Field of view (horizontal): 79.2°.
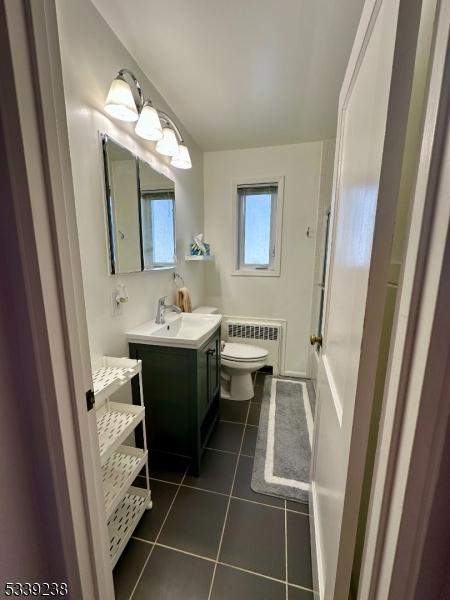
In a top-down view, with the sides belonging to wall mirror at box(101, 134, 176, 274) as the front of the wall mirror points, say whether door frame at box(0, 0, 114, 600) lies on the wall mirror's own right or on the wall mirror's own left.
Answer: on the wall mirror's own right

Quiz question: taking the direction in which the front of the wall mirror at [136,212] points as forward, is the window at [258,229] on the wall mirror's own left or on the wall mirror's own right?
on the wall mirror's own left

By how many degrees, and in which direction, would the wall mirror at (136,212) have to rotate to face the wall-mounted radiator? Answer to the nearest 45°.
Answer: approximately 90° to its left

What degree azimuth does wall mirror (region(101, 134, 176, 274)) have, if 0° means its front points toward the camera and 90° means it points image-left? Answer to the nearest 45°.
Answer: approximately 315°
